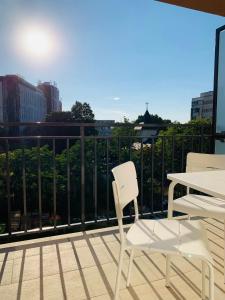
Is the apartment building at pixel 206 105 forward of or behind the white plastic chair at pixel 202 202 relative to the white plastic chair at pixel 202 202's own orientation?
behind

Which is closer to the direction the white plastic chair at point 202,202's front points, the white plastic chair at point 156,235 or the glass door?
the white plastic chair

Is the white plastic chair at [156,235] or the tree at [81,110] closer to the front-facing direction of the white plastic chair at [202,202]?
the white plastic chair

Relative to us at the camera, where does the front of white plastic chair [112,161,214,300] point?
facing to the right of the viewer

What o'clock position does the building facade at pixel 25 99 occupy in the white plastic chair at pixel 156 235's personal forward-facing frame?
The building facade is roughly at 8 o'clock from the white plastic chair.

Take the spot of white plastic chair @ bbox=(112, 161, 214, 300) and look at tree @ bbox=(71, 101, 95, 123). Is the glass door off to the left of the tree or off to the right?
right

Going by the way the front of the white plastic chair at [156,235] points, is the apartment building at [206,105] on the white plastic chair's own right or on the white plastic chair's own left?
on the white plastic chair's own left

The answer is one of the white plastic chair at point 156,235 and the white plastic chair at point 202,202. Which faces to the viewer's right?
the white plastic chair at point 156,235

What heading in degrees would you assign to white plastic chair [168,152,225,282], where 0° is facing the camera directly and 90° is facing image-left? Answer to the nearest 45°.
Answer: approximately 45°

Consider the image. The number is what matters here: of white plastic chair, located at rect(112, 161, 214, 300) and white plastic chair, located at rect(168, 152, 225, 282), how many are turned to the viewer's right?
1
